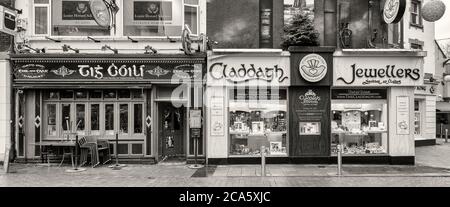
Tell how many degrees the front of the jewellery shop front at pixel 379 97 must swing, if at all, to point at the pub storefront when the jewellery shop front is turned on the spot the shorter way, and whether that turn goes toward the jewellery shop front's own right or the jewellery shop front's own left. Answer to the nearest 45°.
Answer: approximately 90° to the jewellery shop front's own right

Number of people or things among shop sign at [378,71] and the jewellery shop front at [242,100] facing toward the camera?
2

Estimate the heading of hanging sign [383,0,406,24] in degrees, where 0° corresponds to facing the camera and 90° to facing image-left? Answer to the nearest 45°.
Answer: approximately 45°

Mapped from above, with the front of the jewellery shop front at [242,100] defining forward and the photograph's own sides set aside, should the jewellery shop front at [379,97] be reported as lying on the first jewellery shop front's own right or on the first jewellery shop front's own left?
on the first jewellery shop front's own left

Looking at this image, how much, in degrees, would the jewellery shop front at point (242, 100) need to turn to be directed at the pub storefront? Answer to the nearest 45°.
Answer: approximately 90° to its right

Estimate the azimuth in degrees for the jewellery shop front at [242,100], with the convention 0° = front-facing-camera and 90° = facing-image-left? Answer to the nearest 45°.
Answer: approximately 0°

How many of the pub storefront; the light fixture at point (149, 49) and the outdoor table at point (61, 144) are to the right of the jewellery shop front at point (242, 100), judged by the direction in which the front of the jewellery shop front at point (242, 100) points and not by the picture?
3

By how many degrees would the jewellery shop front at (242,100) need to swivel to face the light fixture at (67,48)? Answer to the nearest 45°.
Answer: approximately 90° to its right
